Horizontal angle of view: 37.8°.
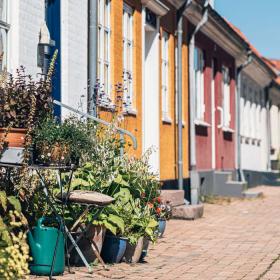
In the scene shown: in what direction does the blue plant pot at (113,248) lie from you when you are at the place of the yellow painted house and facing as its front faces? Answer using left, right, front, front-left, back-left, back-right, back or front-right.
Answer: front-right

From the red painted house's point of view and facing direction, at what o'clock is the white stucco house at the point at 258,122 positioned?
The white stucco house is roughly at 8 o'clock from the red painted house.

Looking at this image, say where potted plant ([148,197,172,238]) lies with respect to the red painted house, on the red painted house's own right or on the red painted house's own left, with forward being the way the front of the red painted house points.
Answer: on the red painted house's own right

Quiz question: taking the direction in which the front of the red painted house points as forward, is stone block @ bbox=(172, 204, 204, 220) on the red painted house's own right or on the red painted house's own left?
on the red painted house's own right

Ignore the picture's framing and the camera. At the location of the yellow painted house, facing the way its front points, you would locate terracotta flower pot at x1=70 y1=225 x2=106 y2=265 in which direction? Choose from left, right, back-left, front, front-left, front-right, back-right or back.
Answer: front-right

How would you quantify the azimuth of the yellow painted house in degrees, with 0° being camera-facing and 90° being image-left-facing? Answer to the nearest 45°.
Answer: approximately 315°

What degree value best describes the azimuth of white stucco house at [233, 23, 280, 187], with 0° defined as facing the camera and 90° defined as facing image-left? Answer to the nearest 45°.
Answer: approximately 315°

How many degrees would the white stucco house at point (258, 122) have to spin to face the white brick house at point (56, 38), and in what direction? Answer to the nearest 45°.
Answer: approximately 45° to its right
